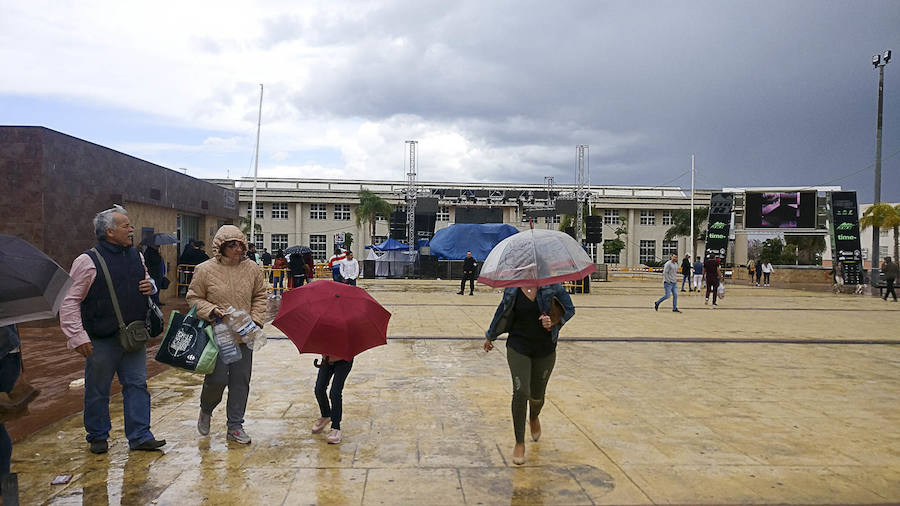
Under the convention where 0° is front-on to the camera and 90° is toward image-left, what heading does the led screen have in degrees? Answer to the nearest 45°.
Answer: approximately 0°

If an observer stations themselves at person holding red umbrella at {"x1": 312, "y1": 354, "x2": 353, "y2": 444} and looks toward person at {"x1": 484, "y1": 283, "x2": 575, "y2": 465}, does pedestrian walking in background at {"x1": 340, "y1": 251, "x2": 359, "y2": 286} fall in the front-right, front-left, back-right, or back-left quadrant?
back-left

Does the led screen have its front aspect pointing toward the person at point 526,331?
yes

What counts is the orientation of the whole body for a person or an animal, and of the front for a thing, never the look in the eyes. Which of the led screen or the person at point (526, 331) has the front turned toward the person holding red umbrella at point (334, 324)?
the led screen

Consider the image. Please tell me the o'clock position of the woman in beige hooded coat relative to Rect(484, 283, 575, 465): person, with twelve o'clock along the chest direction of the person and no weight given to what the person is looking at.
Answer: The woman in beige hooded coat is roughly at 3 o'clock from the person.

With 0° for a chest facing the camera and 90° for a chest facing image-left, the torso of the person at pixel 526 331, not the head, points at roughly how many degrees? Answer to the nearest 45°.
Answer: approximately 0°

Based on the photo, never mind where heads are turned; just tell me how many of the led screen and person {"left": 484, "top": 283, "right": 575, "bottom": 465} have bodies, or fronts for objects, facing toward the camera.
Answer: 2

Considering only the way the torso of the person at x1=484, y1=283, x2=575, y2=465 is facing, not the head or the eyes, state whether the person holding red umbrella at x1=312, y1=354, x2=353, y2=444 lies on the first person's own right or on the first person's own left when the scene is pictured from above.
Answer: on the first person's own right

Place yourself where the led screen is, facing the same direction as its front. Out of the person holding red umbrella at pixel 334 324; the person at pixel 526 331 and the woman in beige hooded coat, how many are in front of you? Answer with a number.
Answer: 3

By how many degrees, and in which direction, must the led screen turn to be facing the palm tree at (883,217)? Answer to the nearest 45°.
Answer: approximately 90° to its left
